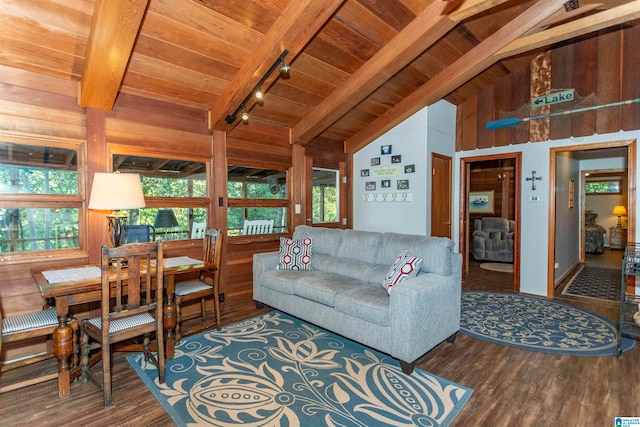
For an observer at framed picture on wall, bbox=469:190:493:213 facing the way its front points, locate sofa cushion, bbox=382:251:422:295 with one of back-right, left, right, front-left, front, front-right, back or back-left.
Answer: front

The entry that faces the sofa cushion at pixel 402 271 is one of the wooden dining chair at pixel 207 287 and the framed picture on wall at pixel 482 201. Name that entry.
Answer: the framed picture on wall

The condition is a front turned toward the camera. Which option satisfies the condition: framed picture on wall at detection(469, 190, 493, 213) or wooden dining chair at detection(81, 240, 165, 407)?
the framed picture on wall

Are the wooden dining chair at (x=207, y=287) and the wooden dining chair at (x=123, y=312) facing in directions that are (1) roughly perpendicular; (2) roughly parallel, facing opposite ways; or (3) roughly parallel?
roughly perpendicular

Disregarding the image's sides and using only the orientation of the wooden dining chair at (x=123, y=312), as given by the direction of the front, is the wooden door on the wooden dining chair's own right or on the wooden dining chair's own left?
on the wooden dining chair's own right

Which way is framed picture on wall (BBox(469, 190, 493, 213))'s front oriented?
toward the camera

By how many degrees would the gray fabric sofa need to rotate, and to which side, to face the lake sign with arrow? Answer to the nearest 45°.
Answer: approximately 180°

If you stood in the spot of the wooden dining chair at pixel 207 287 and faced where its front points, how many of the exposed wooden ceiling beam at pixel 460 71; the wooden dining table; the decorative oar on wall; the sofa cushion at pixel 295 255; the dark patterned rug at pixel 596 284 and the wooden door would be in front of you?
1

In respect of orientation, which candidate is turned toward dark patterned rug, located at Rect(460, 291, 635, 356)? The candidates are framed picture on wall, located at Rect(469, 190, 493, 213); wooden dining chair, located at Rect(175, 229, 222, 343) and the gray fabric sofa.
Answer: the framed picture on wall

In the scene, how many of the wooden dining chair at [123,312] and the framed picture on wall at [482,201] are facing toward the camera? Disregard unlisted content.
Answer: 1

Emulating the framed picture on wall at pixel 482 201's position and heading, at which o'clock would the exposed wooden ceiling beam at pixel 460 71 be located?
The exposed wooden ceiling beam is roughly at 12 o'clock from the framed picture on wall.

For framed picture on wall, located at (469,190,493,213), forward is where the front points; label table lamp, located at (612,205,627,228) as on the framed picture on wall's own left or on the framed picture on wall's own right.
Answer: on the framed picture on wall's own left

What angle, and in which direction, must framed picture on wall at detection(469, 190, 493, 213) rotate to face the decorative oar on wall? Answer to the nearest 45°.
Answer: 0° — it already faces it

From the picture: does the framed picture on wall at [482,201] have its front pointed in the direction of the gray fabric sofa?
yes
